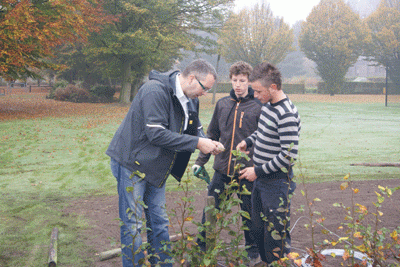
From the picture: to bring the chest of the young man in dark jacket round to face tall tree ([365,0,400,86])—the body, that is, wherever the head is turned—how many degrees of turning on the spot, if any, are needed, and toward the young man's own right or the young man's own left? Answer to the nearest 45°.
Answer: approximately 180°

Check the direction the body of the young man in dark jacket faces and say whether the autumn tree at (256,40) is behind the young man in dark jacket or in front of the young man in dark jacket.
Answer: behind

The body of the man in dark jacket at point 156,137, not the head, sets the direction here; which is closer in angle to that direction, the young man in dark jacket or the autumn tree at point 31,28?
the young man in dark jacket

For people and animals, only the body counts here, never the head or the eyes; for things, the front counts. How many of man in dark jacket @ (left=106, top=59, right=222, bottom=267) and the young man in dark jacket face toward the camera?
1

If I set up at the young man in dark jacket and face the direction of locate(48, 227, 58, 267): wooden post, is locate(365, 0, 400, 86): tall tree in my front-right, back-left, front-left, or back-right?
back-right

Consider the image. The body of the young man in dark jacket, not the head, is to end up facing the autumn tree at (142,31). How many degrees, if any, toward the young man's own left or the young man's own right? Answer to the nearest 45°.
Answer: approximately 180°

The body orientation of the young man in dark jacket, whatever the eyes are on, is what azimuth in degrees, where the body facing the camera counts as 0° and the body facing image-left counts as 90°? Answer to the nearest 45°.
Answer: approximately 0°

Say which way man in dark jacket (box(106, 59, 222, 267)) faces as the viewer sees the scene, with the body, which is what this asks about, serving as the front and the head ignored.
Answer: to the viewer's right

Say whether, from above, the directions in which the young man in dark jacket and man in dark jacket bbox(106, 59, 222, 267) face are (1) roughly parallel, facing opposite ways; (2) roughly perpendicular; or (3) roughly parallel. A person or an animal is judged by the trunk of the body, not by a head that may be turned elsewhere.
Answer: roughly perpendicular

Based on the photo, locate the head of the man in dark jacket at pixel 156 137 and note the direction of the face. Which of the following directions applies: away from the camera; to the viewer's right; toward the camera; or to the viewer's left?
to the viewer's right

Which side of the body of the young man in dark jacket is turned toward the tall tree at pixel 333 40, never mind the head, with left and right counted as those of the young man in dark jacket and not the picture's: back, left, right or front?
back
